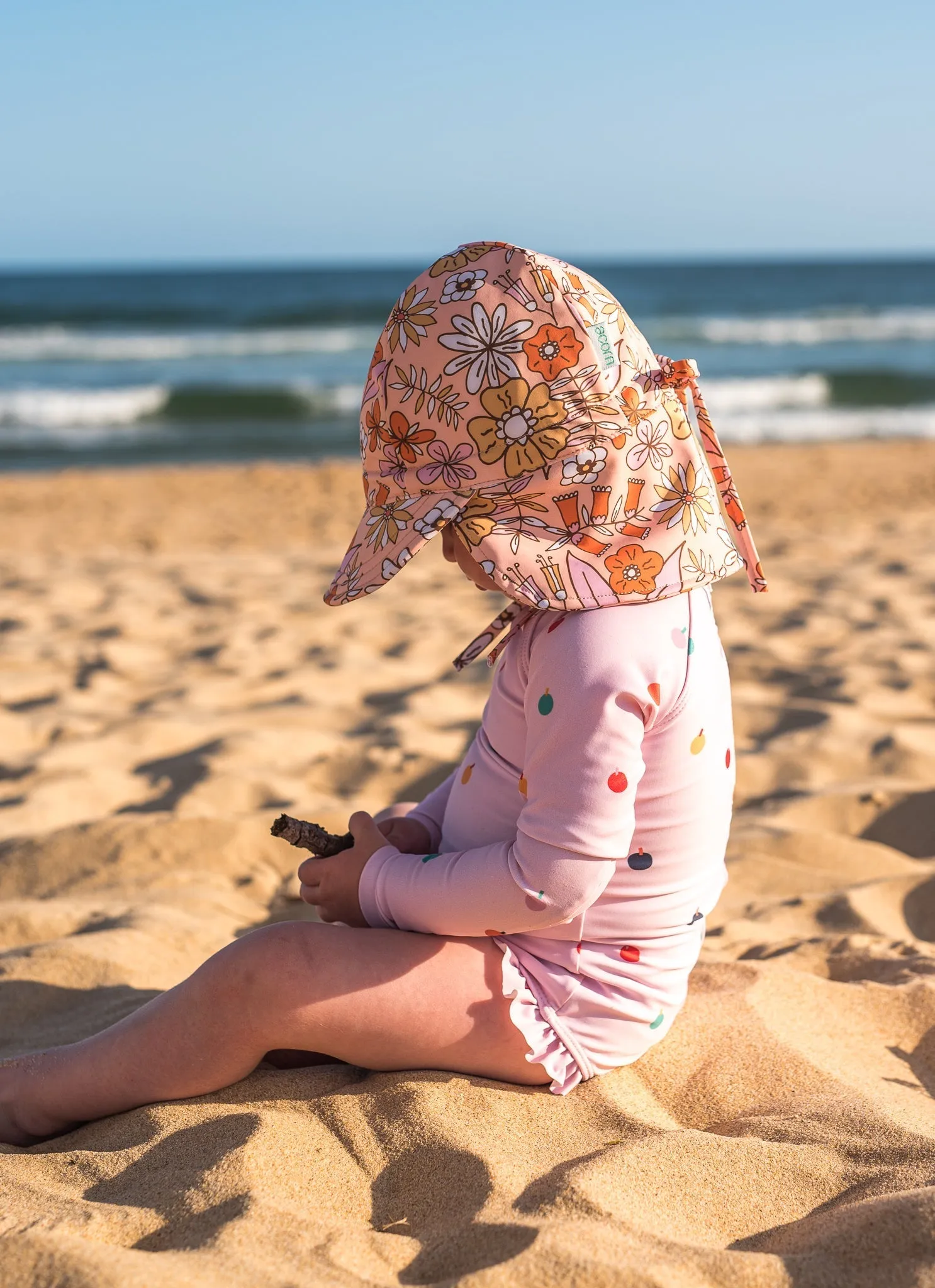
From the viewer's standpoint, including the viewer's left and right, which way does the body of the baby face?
facing to the left of the viewer
